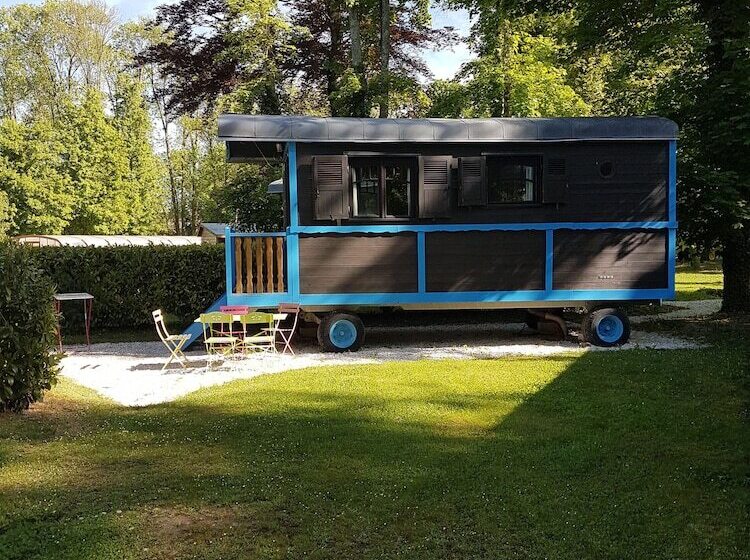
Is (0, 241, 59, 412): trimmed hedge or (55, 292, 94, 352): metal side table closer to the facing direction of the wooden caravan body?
the metal side table

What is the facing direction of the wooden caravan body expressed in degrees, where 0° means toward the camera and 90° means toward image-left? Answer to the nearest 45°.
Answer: approximately 90°

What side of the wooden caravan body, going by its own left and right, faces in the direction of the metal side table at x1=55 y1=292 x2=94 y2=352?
front

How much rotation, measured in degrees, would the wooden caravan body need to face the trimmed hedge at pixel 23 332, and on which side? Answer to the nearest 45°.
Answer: approximately 45° to its left

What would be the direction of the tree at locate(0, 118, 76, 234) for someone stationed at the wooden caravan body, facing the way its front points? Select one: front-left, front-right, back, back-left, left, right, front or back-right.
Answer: front-right

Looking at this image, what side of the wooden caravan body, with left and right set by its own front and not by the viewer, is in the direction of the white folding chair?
front

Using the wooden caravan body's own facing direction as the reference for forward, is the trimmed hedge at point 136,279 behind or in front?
in front

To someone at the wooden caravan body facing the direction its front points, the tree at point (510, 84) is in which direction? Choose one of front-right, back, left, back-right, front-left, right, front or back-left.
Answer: right
